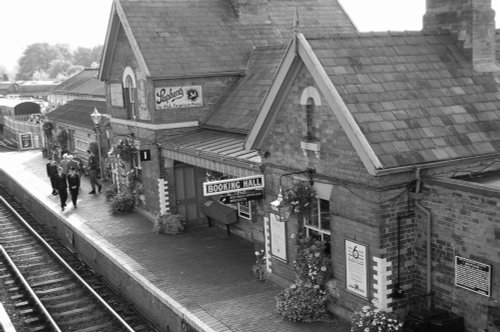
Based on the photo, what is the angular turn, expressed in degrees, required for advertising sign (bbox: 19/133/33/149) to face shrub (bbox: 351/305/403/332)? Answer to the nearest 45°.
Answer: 0° — it already faces it

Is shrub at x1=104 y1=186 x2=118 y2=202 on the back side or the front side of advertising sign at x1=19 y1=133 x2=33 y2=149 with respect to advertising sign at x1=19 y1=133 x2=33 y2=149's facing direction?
on the front side

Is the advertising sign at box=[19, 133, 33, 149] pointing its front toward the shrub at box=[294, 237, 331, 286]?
yes

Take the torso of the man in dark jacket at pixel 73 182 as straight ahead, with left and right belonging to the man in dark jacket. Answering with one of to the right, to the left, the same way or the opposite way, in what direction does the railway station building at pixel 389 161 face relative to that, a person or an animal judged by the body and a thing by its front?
to the right

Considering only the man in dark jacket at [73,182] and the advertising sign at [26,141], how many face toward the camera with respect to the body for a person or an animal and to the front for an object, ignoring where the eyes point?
2

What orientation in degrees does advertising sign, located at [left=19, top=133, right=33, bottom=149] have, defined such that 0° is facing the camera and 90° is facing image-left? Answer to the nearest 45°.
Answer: approximately 0°

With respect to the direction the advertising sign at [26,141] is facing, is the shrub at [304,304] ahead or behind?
ahead

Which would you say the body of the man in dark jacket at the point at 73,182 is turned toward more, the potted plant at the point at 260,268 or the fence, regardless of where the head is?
the potted plant
